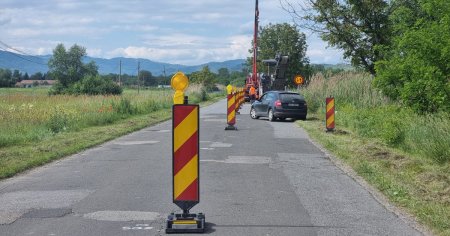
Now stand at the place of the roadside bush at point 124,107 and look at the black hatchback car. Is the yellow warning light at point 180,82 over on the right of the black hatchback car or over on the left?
right

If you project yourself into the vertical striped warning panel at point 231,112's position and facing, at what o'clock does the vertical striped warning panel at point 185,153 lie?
the vertical striped warning panel at point 185,153 is roughly at 12 o'clock from the vertical striped warning panel at point 231,112.

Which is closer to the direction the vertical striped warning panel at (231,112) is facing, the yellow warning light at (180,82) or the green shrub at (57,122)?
the yellow warning light

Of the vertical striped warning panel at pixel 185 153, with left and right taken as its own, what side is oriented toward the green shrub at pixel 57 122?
back

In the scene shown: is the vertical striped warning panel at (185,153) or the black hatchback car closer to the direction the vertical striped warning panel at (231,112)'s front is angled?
the vertical striped warning panel

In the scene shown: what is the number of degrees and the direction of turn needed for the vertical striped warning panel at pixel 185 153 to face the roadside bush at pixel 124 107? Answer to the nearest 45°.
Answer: approximately 180°

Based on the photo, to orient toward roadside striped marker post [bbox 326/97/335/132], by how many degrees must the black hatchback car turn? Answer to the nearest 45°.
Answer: approximately 135° to its left

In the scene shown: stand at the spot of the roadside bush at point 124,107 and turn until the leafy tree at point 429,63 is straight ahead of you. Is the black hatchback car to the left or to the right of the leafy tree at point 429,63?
left

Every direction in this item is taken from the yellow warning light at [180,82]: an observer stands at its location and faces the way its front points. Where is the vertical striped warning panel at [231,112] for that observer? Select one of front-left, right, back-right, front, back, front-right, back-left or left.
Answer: back

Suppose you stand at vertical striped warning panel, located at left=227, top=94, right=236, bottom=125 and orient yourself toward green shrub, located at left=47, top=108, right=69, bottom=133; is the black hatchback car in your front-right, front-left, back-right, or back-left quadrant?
back-right

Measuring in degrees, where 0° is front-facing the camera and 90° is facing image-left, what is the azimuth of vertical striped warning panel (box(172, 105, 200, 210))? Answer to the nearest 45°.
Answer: approximately 0°

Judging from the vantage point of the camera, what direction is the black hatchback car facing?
facing away from the viewer and to the left of the viewer
